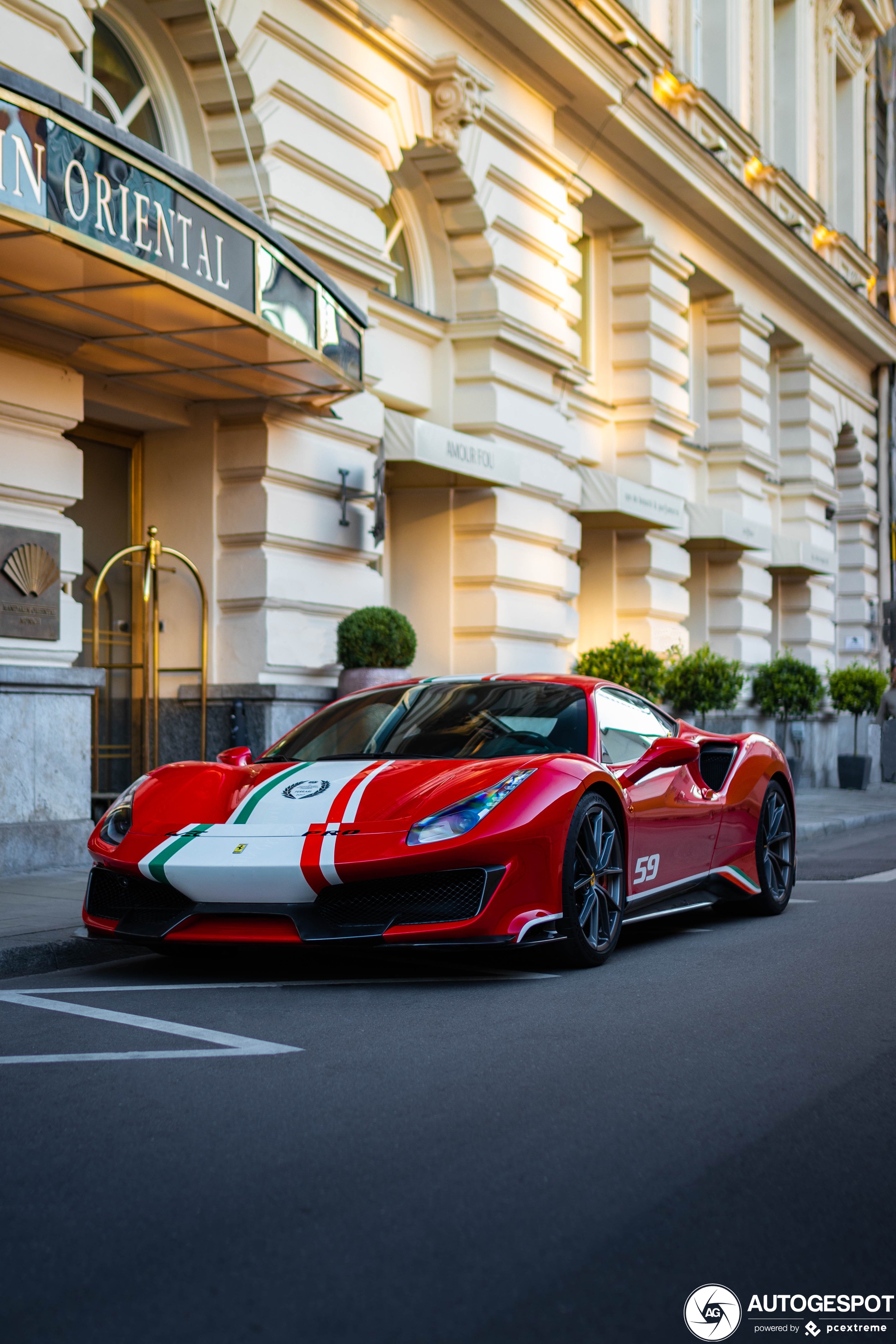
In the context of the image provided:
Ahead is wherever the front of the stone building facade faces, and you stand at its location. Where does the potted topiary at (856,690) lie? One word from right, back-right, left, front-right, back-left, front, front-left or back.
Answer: left

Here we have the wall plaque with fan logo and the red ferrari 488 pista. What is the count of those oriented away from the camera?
0

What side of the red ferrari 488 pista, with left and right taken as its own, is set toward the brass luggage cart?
right

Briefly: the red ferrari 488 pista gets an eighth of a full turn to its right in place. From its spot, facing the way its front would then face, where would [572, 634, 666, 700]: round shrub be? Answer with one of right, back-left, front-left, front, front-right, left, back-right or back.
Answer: right

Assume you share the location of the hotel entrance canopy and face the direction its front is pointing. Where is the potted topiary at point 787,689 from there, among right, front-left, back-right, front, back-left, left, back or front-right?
left

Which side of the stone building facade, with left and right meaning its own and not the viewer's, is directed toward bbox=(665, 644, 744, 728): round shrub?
left

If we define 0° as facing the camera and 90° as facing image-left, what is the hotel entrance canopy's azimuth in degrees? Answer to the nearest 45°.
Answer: approximately 315°
